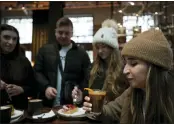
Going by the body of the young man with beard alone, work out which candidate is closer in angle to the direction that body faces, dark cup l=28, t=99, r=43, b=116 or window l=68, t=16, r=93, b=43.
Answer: the dark cup

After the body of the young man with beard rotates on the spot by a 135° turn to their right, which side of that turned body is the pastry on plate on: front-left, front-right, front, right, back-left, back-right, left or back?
back-left

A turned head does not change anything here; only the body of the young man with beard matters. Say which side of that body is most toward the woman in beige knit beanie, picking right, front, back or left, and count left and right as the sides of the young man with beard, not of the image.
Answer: front

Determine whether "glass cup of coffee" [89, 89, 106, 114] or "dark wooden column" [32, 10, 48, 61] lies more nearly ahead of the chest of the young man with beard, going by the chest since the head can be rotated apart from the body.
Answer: the glass cup of coffee

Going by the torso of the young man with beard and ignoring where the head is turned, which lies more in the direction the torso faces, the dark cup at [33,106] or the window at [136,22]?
the dark cup

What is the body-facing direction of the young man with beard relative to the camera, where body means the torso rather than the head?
toward the camera

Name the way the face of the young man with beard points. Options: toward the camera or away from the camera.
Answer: toward the camera

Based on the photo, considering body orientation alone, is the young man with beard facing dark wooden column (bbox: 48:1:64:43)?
no

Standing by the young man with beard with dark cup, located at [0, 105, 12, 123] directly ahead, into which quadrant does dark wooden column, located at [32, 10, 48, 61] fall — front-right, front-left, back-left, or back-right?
back-right

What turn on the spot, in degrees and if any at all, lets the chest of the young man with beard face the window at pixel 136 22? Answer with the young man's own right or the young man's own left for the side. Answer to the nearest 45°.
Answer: approximately 135° to the young man's own left

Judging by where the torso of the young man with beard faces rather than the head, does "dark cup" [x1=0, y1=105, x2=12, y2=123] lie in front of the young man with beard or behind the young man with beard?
in front

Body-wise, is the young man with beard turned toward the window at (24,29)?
no

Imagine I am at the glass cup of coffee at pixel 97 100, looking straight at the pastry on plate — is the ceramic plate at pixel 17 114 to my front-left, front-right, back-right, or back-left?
front-left

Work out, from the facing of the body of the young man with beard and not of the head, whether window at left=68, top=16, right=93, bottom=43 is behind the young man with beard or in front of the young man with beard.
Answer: behind
